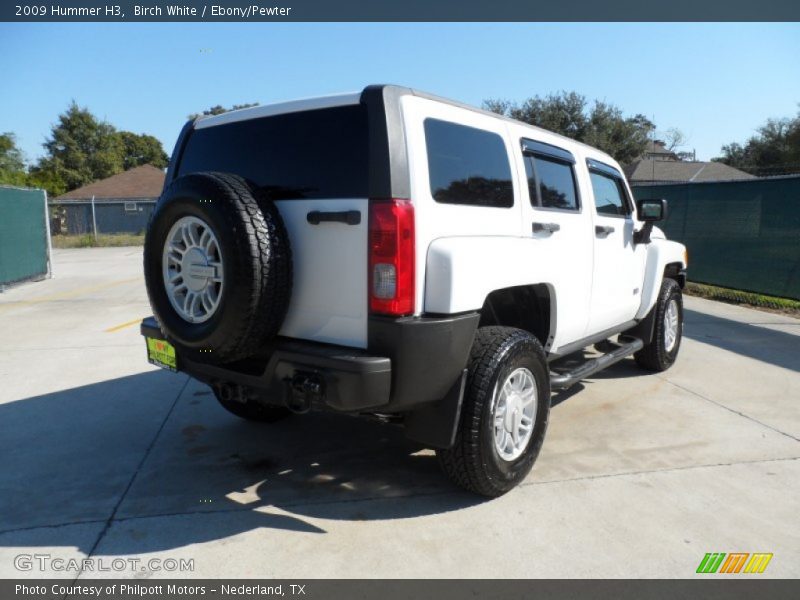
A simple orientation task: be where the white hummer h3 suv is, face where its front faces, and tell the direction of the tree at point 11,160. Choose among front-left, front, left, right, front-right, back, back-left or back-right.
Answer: left

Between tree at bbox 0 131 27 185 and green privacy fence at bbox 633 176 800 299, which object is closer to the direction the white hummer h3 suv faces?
the green privacy fence

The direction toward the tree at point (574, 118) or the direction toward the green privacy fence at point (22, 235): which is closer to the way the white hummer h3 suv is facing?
the tree

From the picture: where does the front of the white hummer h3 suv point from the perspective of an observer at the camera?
facing away from the viewer and to the right of the viewer

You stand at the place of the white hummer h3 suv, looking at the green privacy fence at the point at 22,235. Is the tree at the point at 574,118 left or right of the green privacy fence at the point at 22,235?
right

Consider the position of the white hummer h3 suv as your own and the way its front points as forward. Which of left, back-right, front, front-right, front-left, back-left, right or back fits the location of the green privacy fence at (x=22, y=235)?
left

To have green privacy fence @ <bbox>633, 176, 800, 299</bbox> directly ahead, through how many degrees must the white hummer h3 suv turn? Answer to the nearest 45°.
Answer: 0° — it already faces it

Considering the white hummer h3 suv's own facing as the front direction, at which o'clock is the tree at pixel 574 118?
The tree is roughly at 11 o'clock from the white hummer h3 suv.
